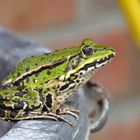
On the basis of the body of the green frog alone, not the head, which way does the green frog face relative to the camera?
to the viewer's right
